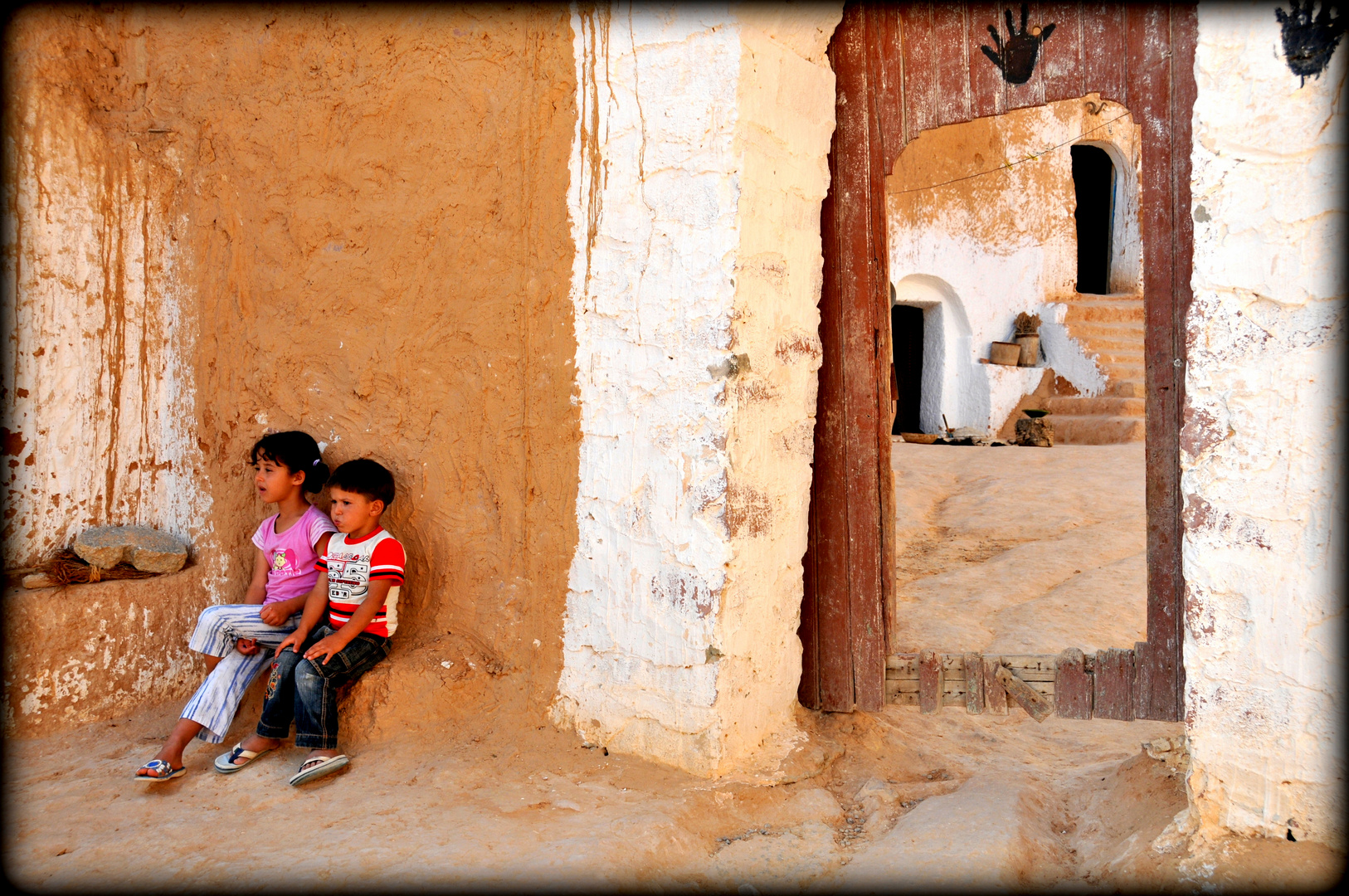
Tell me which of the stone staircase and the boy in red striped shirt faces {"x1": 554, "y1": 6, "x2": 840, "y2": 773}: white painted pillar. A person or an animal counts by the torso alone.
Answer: the stone staircase

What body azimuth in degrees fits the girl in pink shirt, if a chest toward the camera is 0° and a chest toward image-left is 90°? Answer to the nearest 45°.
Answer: approximately 45°

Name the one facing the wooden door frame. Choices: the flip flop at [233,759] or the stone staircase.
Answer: the stone staircase

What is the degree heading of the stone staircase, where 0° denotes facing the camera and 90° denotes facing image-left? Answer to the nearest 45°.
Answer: approximately 0°

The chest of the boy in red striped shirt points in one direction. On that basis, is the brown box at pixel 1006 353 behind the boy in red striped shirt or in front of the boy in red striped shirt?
behind

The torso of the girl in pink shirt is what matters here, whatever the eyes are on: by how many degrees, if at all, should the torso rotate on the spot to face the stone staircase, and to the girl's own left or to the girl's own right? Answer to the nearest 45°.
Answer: approximately 180°

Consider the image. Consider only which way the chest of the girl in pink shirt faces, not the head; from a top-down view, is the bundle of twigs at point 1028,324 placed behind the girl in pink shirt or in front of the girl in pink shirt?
behind
